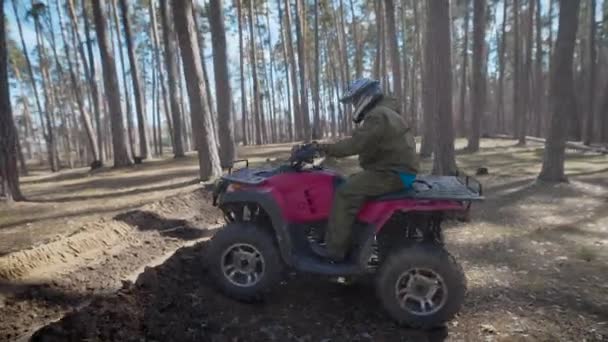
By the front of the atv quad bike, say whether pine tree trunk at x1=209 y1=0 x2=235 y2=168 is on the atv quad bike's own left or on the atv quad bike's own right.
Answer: on the atv quad bike's own right

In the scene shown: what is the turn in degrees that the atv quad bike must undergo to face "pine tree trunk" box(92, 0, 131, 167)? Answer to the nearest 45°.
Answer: approximately 45° to its right

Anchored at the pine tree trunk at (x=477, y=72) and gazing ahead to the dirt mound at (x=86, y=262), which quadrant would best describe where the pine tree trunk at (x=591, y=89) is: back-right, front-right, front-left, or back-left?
back-left

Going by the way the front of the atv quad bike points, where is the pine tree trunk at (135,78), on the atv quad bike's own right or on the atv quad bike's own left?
on the atv quad bike's own right

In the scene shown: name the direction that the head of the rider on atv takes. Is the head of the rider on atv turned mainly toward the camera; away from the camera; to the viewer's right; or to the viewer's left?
to the viewer's left

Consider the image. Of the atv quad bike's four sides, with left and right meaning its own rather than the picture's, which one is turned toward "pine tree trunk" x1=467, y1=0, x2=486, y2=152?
right

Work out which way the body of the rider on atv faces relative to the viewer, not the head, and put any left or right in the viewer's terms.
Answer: facing to the left of the viewer

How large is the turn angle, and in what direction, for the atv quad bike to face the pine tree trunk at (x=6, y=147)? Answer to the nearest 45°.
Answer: approximately 45° to its right

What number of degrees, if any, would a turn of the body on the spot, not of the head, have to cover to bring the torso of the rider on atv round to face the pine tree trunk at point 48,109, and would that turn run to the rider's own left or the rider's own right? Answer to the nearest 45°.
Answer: approximately 45° to the rider's own right

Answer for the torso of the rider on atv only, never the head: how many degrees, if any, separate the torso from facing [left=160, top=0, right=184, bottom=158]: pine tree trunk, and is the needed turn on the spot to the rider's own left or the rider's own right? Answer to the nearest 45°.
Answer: approximately 45° to the rider's own right

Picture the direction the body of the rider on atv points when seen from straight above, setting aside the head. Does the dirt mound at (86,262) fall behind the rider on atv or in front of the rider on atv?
in front

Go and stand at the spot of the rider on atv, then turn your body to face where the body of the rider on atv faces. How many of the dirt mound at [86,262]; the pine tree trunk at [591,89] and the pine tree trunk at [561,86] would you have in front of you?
1

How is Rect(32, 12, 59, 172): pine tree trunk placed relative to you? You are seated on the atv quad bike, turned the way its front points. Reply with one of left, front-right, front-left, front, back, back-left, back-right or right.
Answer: front-right

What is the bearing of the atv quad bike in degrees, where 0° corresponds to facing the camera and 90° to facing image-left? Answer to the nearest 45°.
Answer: approximately 90°

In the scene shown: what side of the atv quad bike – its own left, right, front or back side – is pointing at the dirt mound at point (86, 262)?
front
